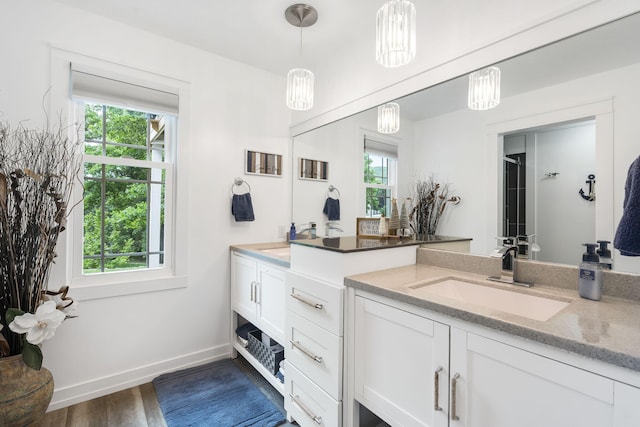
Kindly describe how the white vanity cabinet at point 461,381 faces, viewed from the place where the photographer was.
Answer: facing the viewer and to the left of the viewer

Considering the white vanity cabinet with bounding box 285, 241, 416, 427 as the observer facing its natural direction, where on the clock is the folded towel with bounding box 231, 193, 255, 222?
The folded towel is roughly at 3 o'clock from the white vanity cabinet.

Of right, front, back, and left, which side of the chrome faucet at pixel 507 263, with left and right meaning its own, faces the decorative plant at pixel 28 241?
front

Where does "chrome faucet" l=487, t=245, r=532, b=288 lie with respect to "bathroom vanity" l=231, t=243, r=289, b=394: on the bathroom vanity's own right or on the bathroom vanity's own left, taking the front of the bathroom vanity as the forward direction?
on the bathroom vanity's own left

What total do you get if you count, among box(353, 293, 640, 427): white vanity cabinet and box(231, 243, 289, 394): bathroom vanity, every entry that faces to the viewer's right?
0

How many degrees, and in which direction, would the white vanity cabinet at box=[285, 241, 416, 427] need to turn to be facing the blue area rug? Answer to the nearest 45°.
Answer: approximately 90° to its right

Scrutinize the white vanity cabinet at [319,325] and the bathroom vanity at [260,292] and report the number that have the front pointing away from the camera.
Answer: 0

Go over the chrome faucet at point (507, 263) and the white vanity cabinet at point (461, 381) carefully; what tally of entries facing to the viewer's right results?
0
